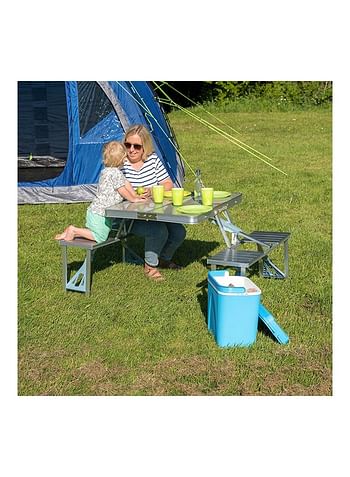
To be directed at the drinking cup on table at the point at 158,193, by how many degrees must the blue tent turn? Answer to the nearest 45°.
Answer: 0° — it already faces it

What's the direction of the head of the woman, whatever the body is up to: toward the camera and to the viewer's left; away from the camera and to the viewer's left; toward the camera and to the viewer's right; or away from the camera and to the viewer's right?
toward the camera and to the viewer's left

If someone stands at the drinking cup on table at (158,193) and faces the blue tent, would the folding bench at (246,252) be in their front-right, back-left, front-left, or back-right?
back-right

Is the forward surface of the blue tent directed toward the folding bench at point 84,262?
yes

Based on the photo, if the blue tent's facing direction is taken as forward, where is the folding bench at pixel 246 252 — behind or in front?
in front

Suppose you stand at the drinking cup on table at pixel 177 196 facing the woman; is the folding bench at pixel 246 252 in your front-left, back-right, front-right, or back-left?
back-right

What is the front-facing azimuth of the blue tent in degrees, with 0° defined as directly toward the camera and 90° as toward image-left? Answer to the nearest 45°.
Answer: approximately 0°

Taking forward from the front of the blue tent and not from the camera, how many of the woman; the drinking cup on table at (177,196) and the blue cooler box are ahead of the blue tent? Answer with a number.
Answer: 3

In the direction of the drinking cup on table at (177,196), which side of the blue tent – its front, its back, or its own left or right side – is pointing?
front

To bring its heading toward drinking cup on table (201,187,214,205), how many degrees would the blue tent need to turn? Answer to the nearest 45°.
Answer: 0° — it already faces it

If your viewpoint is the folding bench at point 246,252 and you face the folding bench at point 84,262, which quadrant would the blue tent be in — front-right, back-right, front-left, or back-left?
front-right
